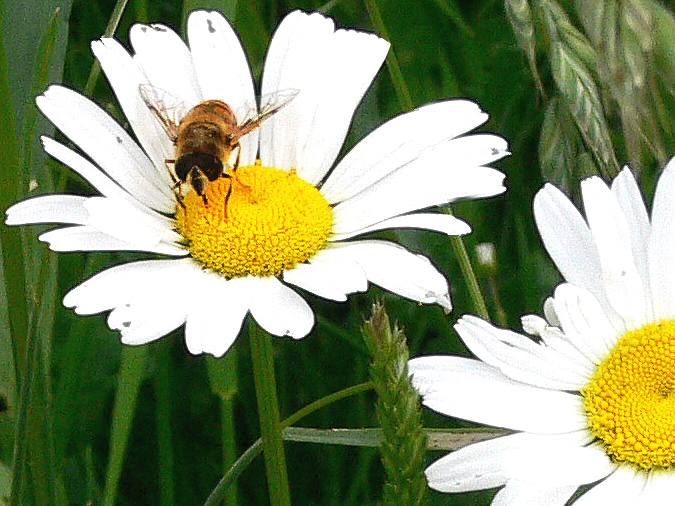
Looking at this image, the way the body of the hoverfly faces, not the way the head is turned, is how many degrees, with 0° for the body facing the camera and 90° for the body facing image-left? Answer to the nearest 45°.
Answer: approximately 0°
